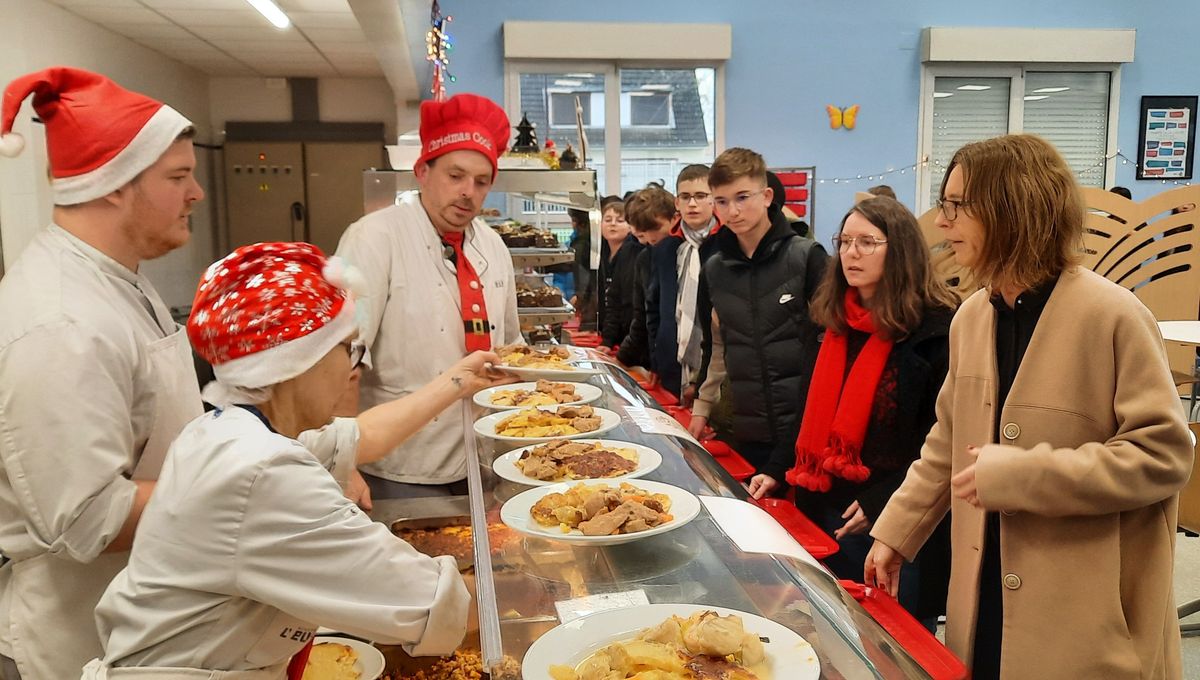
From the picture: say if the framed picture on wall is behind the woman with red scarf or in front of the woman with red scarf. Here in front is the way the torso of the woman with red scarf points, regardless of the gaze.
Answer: behind

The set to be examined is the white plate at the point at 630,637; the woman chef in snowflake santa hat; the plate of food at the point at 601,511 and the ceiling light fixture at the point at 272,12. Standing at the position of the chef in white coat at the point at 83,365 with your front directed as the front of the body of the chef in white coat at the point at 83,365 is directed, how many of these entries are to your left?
1

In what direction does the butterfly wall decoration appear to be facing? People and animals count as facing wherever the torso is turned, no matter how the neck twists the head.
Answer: toward the camera

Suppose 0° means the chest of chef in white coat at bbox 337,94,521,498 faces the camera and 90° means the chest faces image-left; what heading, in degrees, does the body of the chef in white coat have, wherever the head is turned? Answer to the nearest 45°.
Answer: approximately 315°

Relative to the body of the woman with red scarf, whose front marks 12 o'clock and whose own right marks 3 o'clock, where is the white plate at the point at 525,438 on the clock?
The white plate is roughly at 12 o'clock from the woman with red scarf.

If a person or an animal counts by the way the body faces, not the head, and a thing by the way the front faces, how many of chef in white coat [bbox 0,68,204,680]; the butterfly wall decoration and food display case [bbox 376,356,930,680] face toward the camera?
1

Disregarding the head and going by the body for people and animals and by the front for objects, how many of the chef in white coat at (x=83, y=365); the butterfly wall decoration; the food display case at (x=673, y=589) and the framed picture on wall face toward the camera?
2

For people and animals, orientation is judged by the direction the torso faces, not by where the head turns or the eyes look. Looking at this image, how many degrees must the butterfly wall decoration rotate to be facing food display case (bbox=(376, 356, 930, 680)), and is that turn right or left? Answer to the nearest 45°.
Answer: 0° — it already faces it

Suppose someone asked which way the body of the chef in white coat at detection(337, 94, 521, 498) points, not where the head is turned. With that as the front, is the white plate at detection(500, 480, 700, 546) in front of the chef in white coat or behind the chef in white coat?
in front

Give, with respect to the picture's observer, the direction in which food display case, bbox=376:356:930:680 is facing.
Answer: facing to the right of the viewer

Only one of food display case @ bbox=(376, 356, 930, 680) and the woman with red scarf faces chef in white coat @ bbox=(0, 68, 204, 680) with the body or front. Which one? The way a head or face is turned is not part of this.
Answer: the woman with red scarf

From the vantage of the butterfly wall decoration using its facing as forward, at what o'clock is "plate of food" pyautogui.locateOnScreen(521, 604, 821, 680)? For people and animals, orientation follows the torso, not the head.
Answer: The plate of food is roughly at 12 o'clock from the butterfly wall decoration.

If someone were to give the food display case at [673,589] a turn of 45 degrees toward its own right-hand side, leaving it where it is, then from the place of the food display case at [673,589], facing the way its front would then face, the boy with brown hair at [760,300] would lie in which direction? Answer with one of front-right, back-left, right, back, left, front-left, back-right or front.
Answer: back-left

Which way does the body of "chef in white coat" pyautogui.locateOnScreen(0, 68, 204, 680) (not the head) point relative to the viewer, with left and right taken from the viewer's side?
facing to the right of the viewer

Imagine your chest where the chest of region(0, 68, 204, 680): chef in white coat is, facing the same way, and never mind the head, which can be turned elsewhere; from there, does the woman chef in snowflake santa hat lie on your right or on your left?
on your right

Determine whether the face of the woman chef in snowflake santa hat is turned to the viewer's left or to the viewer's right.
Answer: to the viewer's right
